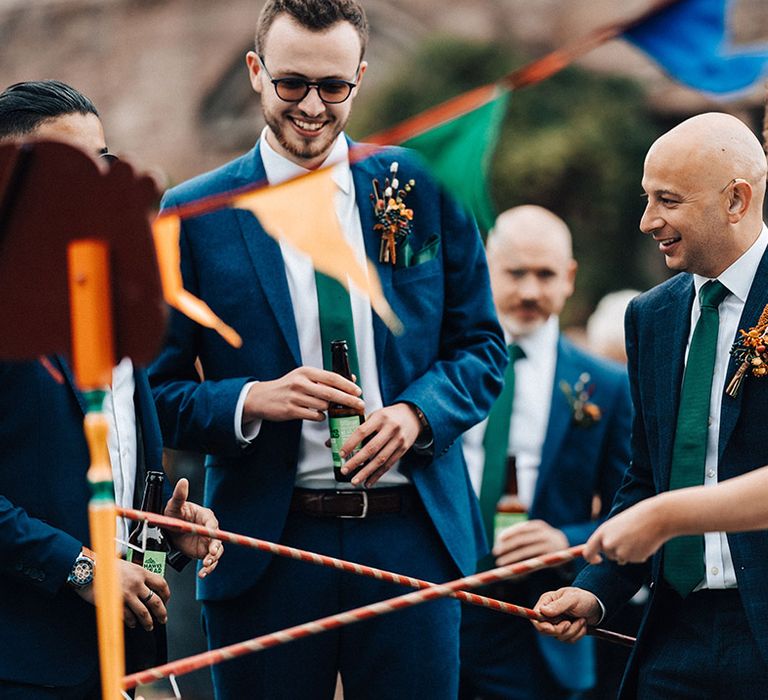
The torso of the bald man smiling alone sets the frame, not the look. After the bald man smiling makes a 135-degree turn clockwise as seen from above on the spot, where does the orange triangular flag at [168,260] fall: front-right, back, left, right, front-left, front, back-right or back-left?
back-left

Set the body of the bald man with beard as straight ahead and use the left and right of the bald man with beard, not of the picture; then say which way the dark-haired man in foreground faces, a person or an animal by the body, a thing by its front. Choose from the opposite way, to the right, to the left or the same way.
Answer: to the left

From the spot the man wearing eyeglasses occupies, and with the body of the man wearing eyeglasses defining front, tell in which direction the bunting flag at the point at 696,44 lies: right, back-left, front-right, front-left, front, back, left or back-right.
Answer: front-left

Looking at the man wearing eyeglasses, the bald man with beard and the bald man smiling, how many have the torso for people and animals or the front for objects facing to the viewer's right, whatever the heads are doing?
0

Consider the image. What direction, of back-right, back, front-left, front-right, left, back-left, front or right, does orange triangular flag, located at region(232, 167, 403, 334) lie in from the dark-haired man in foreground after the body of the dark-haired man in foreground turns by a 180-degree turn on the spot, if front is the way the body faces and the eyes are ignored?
back

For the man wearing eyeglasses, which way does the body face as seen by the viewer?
toward the camera

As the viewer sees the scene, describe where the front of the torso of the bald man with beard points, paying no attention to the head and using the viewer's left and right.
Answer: facing the viewer and to the left of the viewer

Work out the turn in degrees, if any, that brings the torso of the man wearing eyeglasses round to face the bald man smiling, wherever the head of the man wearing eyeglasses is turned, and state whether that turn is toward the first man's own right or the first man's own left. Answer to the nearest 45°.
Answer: approximately 90° to the first man's own left

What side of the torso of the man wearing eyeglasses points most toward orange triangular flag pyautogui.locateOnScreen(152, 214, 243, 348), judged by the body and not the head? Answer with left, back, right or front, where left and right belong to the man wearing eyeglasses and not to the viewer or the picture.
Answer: front

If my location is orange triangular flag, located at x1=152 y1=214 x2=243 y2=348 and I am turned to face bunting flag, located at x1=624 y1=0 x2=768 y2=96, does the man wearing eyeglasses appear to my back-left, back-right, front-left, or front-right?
front-left

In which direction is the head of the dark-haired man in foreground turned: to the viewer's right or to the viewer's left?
to the viewer's right

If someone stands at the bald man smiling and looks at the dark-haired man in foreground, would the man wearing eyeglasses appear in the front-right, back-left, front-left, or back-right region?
front-right

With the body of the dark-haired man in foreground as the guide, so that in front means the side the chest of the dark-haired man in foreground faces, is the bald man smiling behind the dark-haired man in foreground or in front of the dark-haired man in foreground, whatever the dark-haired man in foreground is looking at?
in front

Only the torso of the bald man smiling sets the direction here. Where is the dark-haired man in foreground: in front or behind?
in front

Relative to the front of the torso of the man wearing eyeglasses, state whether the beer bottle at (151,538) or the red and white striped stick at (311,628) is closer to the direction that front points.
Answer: the red and white striped stick

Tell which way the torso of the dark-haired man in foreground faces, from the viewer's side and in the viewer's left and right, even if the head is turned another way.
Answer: facing the viewer and to the right of the viewer

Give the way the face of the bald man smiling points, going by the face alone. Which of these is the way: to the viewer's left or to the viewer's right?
to the viewer's left
